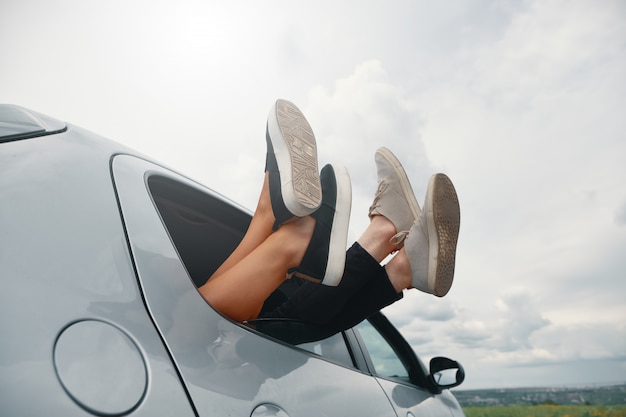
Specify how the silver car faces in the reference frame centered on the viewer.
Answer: facing away from the viewer and to the right of the viewer
